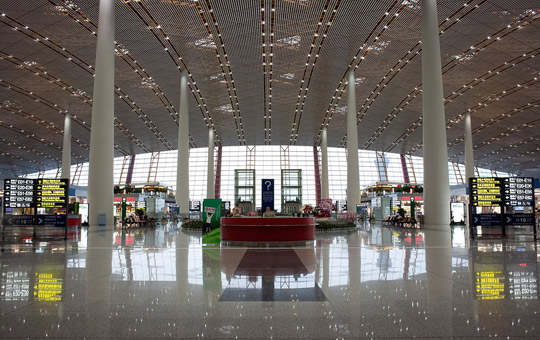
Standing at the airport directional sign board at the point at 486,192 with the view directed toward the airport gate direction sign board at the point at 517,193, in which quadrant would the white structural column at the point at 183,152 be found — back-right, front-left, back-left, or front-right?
back-left

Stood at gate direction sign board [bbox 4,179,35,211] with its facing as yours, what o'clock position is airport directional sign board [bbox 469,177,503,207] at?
airport directional sign board [bbox 469,177,503,207] is roughly at 10 o'clock from gate direction sign board [bbox 4,179,35,211].

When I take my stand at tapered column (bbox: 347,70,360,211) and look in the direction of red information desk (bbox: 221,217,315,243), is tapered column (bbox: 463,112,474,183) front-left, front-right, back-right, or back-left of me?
back-left

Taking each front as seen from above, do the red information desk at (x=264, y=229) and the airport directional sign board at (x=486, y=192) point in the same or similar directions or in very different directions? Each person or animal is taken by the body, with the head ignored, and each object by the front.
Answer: same or similar directions

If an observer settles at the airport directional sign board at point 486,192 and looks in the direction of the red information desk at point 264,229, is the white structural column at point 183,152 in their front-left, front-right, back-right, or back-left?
front-right

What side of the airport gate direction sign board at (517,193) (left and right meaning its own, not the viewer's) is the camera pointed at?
front

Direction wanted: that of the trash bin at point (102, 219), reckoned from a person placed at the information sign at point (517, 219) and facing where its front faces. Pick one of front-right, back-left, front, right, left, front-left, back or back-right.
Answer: right

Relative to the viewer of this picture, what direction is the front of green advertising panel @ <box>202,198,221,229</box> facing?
facing the viewer

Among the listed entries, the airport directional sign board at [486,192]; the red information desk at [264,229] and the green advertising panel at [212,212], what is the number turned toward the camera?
3

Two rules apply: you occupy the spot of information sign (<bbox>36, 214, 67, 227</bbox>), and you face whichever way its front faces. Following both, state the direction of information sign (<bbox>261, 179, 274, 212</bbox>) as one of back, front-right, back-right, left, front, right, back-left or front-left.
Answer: left

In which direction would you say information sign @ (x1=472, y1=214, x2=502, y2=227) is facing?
toward the camera

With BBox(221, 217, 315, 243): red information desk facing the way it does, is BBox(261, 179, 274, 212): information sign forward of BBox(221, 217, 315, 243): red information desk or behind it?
behind

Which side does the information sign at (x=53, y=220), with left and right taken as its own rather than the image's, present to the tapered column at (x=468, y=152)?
left

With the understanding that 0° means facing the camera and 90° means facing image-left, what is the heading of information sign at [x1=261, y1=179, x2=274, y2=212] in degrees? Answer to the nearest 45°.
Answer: approximately 0°
